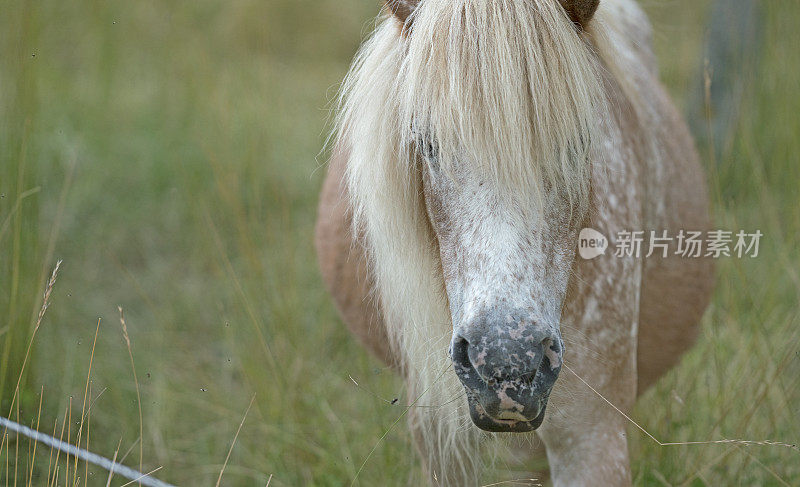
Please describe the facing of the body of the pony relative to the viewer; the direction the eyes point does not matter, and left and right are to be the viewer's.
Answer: facing the viewer
